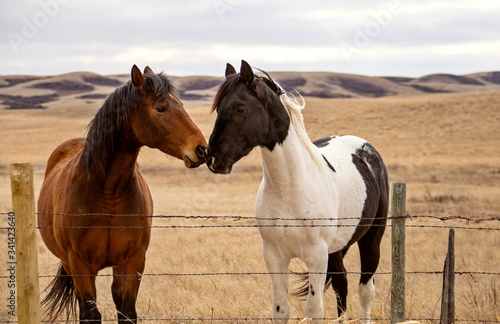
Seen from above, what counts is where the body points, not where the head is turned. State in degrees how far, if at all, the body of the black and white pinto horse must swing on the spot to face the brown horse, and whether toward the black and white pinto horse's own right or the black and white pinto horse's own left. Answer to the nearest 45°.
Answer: approximately 45° to the black and white pinto horse's own right

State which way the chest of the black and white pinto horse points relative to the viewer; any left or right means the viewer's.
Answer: facing the viewer and to the left of the viewer
